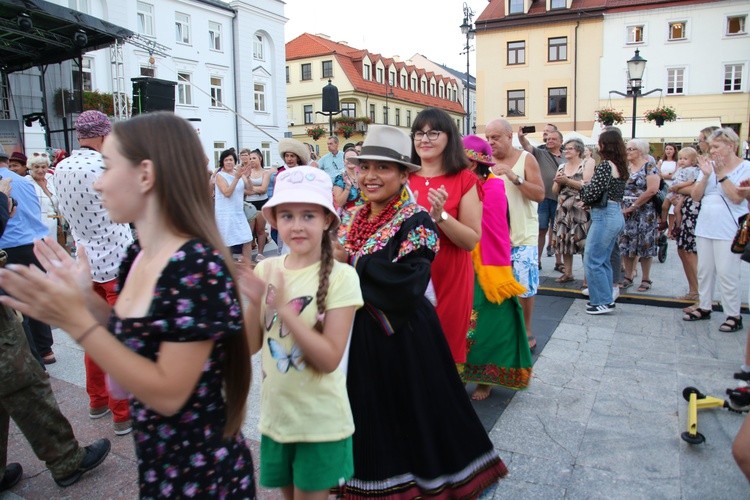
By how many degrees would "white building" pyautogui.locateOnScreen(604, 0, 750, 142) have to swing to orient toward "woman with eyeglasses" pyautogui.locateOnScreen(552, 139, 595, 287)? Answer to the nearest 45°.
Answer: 0° — it already faces them

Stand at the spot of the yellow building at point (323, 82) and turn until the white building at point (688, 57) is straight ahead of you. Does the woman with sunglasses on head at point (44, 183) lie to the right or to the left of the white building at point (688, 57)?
right

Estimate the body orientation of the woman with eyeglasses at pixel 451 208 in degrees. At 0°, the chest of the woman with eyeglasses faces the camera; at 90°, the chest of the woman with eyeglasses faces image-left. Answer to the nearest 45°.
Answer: approximately 45°

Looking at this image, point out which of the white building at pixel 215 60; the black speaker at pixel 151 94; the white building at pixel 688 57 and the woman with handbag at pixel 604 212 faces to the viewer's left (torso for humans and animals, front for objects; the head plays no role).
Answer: the woman with handbag

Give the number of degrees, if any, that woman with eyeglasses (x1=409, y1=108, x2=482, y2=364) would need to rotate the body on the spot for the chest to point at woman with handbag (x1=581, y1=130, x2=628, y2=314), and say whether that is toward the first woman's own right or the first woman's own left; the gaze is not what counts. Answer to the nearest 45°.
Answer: approximately 180°

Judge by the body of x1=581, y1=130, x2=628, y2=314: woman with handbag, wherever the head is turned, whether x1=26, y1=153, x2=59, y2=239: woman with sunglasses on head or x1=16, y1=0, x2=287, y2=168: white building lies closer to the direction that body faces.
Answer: the woman with sunglasses on head

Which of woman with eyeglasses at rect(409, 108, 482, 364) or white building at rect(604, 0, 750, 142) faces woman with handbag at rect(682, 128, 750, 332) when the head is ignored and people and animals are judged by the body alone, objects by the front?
the white building

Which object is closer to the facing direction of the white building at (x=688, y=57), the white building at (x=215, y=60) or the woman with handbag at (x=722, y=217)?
the woman with handbag

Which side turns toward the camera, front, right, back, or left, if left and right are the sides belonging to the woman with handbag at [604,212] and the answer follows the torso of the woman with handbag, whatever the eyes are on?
left

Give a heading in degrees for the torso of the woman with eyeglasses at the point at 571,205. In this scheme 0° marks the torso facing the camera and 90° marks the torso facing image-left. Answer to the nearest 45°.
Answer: approximately 45°

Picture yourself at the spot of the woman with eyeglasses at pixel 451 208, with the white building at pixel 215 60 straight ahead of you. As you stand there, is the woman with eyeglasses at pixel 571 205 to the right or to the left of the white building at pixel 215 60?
right
